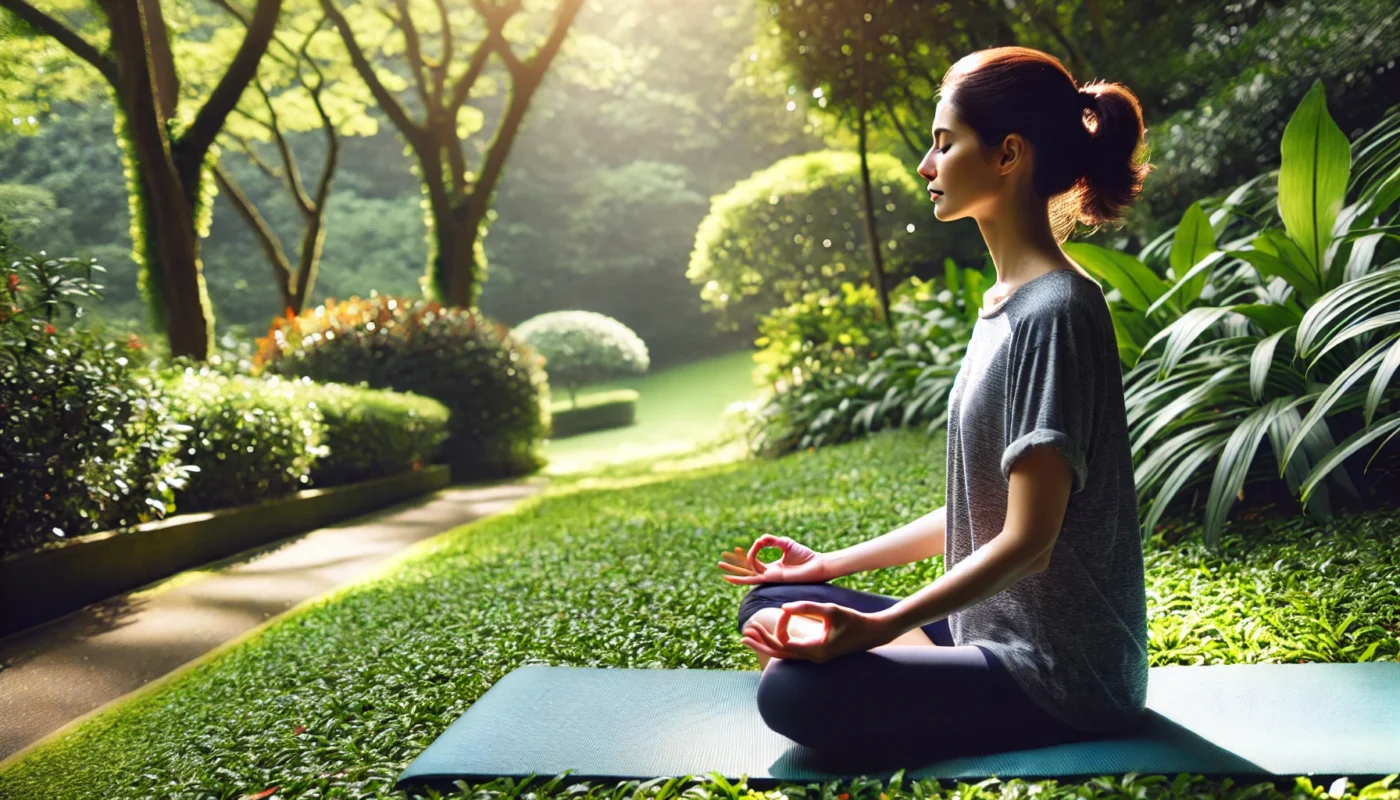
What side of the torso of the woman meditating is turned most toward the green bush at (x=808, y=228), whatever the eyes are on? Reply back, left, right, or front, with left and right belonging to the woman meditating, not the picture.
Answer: right

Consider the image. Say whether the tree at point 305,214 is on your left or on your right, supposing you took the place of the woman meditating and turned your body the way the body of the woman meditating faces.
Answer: on your right

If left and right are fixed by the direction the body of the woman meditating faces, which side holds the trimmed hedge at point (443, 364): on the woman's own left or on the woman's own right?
on the woman's own right

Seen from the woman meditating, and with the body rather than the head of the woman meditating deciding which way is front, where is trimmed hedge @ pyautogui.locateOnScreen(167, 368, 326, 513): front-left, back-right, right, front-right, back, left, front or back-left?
front-right

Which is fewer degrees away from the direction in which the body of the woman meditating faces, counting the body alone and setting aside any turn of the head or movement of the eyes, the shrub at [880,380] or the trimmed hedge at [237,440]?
the trimmed hedge

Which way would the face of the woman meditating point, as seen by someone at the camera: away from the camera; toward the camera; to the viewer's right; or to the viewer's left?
to the viewer's left

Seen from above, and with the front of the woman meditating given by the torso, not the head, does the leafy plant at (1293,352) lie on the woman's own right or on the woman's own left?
on the woman's own right

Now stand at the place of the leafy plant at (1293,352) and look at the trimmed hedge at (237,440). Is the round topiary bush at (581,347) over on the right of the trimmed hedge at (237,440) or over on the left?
right

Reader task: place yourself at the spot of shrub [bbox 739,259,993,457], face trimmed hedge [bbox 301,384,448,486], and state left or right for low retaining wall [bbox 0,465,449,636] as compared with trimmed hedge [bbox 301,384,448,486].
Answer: left

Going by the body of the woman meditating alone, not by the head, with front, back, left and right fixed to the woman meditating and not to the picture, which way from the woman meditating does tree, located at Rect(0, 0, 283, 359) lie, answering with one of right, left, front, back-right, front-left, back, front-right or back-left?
front-right

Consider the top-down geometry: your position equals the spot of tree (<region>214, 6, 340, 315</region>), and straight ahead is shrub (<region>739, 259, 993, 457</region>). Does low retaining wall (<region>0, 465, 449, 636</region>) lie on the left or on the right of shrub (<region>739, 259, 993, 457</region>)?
right

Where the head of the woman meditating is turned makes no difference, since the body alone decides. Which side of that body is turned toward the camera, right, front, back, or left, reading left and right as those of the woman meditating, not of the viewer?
left
